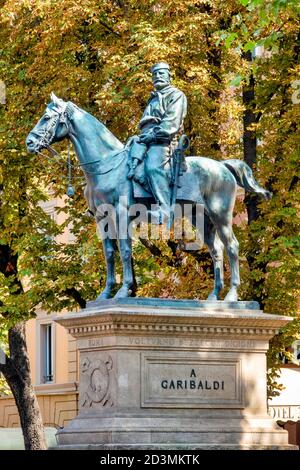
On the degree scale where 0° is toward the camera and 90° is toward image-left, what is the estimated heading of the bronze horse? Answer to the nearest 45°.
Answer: approximately 90°
